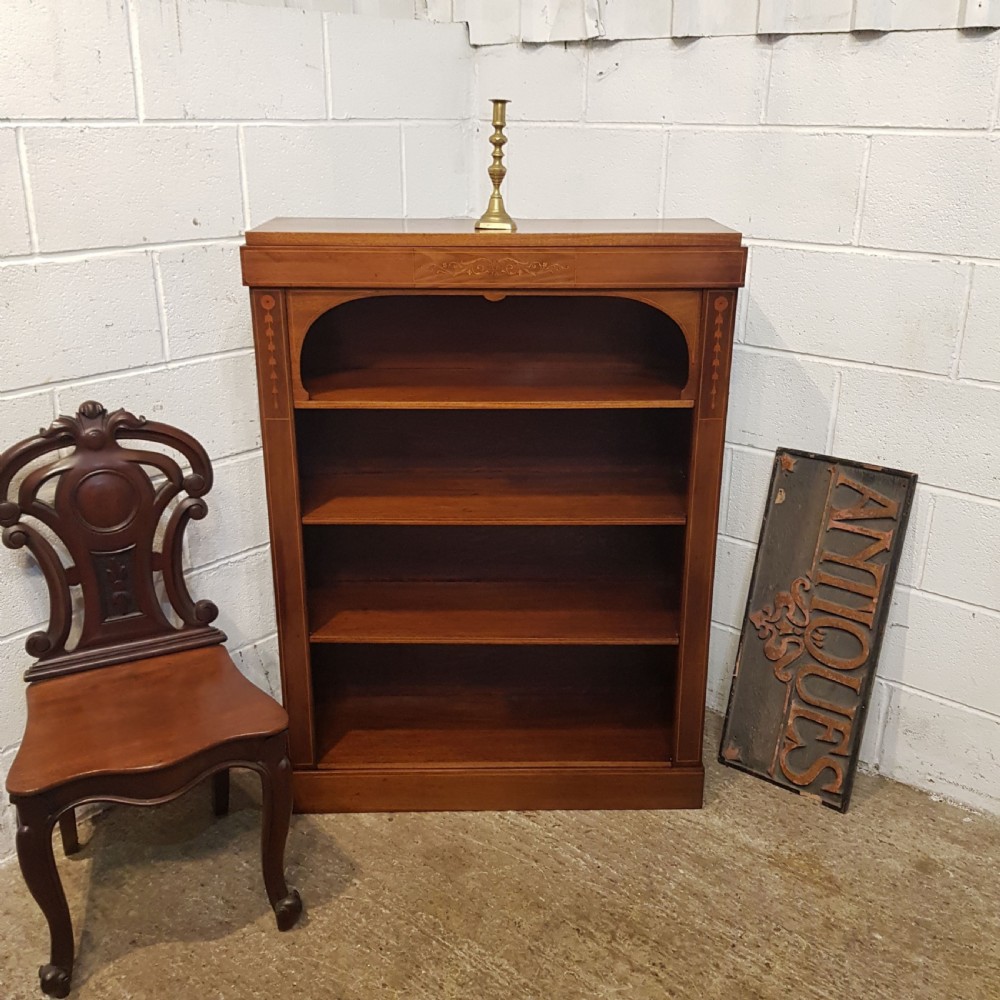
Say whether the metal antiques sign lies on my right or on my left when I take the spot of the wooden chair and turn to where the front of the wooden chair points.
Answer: on my left

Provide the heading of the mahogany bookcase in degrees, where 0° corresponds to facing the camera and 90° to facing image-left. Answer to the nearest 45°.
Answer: approximately 0°

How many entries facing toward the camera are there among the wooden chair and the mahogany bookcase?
2

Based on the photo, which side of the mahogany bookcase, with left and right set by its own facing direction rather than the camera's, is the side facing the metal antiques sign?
left

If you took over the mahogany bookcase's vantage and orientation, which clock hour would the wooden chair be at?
The wooden chair is roughly at 2 o'clock from the mahogany bookcase.

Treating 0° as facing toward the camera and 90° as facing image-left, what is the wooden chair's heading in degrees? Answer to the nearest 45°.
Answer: approximately 0°
